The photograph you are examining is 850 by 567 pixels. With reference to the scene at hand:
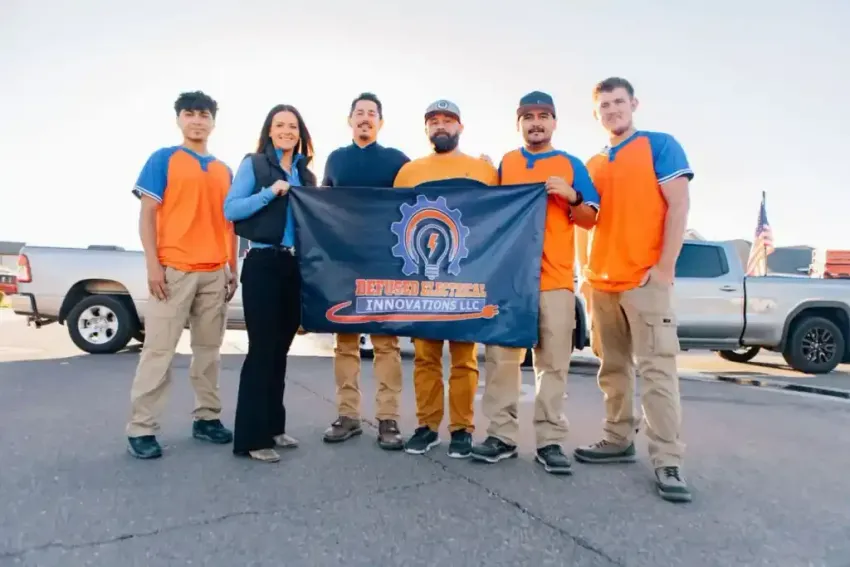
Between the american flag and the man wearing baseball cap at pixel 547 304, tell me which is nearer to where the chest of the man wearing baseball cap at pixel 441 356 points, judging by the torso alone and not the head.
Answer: the man wearing baseball cap

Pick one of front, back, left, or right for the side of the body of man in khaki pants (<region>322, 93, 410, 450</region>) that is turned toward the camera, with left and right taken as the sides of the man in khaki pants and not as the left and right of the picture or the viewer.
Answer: front

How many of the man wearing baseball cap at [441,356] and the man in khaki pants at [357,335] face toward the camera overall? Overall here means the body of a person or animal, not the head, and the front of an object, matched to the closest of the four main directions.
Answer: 2

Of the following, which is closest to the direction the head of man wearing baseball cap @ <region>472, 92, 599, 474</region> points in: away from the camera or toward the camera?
toward the camera

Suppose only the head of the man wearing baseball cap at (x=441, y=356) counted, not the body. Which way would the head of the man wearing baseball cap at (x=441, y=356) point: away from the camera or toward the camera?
toward the camera

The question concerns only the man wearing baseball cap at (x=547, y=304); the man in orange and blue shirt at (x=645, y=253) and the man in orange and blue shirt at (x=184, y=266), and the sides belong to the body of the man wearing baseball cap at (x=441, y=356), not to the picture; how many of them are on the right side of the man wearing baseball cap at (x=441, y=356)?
1

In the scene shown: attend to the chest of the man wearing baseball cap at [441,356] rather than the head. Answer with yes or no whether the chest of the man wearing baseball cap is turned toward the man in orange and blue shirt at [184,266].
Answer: no

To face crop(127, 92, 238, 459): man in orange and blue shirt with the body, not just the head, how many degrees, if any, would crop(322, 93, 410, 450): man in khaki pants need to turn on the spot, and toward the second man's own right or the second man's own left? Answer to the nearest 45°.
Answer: approximately 90° to the second man's own right

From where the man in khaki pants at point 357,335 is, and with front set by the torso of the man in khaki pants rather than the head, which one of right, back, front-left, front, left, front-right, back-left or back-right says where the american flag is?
back-left

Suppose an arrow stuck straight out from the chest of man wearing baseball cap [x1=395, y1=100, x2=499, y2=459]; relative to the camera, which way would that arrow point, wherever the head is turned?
toward the camera

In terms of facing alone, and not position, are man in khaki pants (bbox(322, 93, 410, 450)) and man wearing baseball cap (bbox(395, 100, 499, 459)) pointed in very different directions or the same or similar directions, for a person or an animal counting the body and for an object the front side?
same or similar directions

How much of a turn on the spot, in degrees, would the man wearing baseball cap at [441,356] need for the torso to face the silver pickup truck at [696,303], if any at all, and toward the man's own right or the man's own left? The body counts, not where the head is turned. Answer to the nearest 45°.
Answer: approximately 135° to the man's own left

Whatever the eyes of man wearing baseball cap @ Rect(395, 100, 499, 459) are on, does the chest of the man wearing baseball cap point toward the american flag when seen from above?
no

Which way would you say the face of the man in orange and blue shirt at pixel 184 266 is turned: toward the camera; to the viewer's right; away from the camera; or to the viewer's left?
toward the camera

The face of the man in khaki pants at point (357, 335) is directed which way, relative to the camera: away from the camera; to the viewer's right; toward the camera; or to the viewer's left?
toward the camera

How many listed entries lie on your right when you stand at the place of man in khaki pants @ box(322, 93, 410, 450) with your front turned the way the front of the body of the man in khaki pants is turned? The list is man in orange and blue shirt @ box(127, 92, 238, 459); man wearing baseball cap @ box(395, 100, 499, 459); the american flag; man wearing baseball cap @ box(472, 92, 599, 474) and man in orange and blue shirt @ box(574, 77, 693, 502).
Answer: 1
